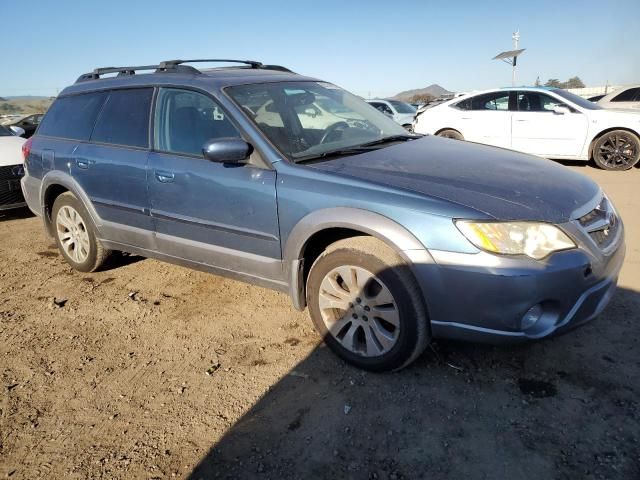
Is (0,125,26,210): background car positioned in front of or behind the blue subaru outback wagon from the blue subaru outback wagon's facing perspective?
behind

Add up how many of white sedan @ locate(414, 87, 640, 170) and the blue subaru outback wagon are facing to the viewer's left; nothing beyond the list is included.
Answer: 0

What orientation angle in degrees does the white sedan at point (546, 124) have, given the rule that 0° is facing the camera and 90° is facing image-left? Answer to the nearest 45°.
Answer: approximately 270°

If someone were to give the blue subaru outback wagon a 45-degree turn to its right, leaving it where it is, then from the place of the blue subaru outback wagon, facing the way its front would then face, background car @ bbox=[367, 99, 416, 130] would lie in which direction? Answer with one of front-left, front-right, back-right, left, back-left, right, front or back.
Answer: back

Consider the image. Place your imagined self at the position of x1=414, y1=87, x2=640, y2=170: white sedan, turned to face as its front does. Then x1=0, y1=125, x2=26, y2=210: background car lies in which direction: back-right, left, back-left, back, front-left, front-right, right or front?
back-right

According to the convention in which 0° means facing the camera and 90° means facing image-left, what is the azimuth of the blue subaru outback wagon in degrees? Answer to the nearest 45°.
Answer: approximately 315°

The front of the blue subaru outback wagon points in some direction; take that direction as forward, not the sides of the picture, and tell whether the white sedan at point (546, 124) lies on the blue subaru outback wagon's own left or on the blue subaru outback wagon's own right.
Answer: on the blue subaru outback wagon's own left

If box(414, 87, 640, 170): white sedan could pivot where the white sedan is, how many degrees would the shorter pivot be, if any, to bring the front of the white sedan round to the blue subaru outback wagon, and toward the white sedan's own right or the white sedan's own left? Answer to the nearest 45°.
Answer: approximately 90° to the white sedan's own right

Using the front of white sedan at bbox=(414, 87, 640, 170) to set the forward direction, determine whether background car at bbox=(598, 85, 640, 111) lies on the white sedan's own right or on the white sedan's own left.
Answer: on the white sedan's own left
